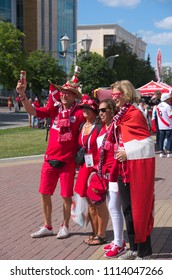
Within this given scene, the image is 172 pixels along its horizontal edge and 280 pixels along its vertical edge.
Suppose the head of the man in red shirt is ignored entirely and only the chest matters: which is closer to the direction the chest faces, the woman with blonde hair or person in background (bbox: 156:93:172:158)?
the woman with blonde hair

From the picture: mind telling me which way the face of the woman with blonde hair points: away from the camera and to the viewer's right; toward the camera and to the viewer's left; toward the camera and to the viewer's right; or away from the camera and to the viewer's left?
toward the camera and to the viewer's left

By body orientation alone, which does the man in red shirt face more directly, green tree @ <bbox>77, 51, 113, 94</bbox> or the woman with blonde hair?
the woman with blonde hair

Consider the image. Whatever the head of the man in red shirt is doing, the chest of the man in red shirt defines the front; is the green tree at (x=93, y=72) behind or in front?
behind

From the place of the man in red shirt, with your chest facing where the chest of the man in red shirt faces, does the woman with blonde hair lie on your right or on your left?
on your left

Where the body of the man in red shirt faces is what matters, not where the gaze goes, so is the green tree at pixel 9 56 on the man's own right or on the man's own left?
on the man's own right

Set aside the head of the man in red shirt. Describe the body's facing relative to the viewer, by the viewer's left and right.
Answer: facing the viewer and to the left of the viewer

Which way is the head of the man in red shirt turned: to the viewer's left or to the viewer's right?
to the viewer's left
